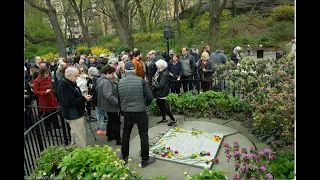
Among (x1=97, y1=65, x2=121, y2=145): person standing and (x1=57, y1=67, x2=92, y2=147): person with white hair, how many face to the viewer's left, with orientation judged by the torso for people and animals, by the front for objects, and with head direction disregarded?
0

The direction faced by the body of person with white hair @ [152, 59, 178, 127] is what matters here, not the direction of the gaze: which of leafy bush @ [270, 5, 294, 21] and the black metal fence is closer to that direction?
the black metal fence

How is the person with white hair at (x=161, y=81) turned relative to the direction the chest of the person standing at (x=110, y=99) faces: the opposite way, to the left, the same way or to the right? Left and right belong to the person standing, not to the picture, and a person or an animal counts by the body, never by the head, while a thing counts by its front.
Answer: the opposite way

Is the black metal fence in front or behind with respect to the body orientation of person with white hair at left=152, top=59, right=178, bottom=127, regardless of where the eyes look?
in front

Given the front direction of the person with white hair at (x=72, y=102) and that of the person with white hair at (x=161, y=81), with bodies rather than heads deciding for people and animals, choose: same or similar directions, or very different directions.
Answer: very different directions

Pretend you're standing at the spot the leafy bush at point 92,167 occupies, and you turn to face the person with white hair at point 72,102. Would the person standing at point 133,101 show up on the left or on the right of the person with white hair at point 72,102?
right

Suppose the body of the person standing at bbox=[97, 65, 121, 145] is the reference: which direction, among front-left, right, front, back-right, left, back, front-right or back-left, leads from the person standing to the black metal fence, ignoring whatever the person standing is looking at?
back
